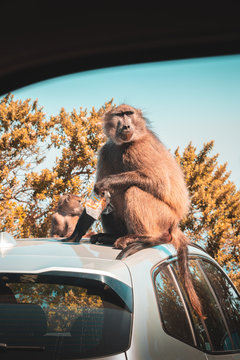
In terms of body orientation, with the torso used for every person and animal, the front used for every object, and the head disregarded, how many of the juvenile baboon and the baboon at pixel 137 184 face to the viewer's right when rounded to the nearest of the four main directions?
1

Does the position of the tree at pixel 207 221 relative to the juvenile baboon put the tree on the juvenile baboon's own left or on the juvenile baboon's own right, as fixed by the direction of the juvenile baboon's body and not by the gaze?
on the juvenile baboon's own left

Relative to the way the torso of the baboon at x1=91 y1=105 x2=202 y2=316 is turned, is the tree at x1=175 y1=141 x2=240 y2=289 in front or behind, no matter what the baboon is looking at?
behind

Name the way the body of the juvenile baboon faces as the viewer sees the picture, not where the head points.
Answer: to the viewer's right

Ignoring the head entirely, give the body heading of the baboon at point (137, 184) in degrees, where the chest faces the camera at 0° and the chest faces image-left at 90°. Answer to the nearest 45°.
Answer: approximately 45°

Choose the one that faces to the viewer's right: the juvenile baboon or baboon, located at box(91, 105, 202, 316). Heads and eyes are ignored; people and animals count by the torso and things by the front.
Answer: the juvenile baboon

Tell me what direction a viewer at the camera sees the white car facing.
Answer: facing away from the viewer and to the right of the viewer

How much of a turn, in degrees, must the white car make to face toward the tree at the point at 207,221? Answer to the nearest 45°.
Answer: approximately 45° to its left
